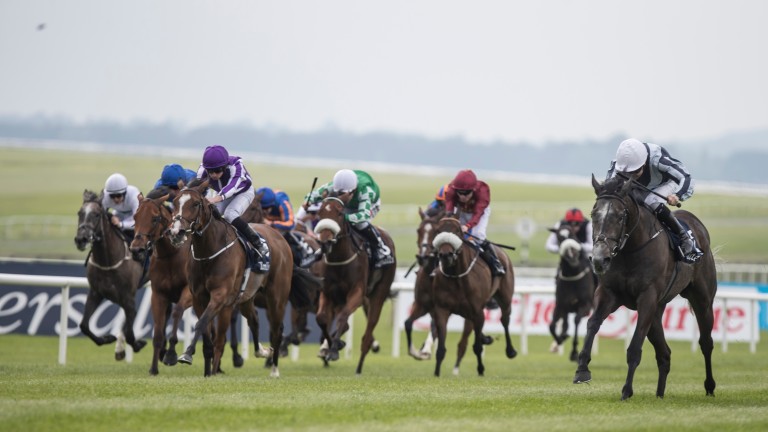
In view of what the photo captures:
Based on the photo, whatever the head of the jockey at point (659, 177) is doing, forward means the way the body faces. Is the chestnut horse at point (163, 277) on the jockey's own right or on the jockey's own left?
on the jockey's own right

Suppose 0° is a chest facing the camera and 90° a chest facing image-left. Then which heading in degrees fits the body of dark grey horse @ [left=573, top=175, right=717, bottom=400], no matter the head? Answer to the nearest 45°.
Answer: approximately 45°

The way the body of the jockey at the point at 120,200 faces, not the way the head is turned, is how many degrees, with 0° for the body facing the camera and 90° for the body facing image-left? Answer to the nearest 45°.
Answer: approximately 45°

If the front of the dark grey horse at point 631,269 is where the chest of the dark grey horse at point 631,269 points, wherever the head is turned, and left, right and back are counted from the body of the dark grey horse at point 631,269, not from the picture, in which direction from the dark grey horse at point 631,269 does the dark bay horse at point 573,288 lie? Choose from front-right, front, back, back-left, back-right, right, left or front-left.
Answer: back-right

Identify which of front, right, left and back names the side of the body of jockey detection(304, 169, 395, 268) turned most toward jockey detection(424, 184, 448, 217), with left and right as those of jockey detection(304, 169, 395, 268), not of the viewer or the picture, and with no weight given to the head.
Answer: back

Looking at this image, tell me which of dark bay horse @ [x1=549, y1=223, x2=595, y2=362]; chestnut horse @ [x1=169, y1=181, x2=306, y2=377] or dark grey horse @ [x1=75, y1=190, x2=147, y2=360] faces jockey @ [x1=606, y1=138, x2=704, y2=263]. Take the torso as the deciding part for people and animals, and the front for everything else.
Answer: the dark bay horse

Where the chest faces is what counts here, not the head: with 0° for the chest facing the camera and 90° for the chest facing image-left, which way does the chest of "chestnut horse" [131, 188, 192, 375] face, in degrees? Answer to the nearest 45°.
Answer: approximately 45°

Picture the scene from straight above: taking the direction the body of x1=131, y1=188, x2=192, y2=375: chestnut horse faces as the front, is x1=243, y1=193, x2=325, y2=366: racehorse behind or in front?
behind

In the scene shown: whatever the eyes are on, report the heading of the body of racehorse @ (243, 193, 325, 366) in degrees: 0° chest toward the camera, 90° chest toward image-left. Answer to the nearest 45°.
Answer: approximately 45°
